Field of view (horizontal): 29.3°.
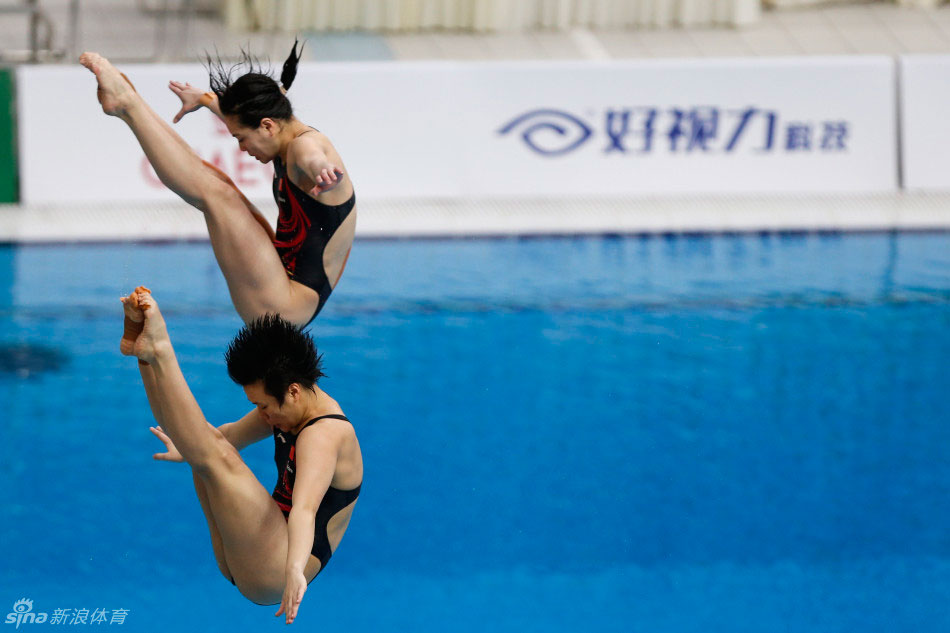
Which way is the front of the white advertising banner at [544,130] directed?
toward the camera

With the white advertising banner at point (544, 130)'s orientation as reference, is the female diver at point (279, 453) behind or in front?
in front

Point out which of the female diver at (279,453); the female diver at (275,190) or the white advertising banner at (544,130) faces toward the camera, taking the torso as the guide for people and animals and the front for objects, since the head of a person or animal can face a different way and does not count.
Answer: the white advertising banner

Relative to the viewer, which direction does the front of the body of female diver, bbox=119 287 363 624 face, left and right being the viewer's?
facing to the left of the viewer

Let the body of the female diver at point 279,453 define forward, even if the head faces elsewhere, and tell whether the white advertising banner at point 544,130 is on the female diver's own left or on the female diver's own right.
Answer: on the female diver's own right

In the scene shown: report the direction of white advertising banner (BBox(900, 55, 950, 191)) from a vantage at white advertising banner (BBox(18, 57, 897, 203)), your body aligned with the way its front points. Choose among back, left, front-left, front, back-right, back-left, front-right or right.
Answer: left

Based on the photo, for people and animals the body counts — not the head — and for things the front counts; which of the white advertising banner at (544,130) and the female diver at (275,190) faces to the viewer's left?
the female diver

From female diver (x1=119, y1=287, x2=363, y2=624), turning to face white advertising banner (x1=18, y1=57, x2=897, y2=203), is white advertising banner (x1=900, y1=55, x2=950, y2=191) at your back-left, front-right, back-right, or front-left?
front-right

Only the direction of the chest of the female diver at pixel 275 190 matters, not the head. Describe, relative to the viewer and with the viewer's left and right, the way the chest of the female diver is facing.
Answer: facing to the left of the viewer

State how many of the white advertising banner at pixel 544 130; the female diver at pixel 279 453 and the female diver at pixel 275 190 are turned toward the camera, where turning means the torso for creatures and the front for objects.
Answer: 1

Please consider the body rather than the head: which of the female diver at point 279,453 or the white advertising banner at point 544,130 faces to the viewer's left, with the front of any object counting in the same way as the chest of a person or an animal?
the female diver

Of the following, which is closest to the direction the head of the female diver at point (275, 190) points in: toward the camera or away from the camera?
toward the camera
